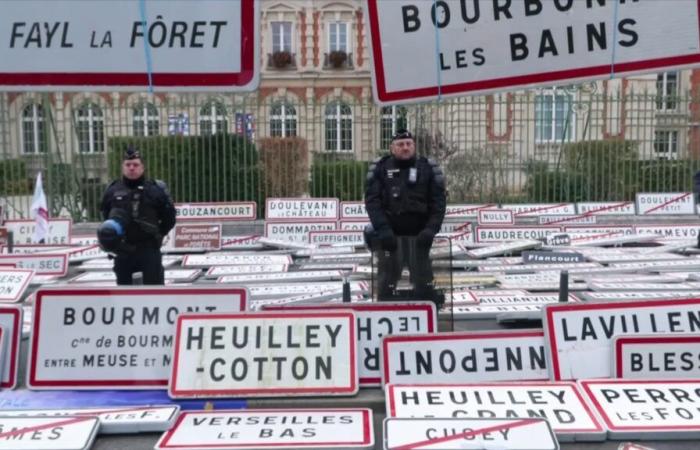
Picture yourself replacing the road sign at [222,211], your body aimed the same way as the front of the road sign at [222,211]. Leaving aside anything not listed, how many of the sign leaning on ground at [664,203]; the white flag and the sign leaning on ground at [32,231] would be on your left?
1

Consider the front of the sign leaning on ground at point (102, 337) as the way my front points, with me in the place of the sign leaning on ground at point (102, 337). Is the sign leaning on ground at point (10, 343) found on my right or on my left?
on my right

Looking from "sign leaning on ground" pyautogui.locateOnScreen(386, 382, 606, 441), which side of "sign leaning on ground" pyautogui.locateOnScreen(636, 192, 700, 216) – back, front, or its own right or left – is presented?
front

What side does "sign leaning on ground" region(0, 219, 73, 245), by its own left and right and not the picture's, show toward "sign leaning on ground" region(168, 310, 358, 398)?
front

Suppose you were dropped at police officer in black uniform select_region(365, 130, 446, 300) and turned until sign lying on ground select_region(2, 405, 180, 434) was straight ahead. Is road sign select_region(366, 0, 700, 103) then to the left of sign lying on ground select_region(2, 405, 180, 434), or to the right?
left

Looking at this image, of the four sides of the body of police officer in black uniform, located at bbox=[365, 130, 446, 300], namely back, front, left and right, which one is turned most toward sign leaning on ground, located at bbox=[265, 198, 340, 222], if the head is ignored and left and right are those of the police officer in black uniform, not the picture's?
back

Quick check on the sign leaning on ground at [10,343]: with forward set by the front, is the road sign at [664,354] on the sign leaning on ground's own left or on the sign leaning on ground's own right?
on the sign leaning on ground's own left
